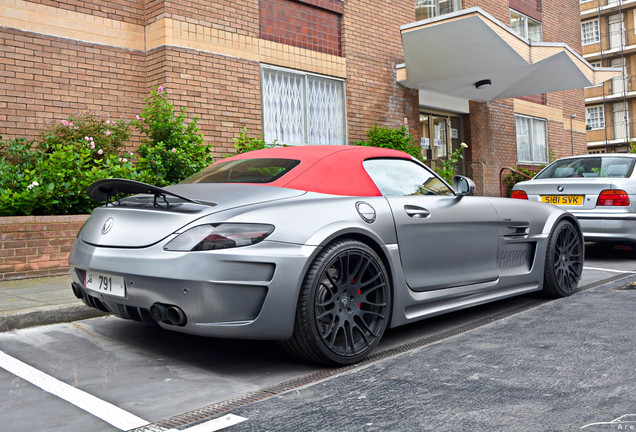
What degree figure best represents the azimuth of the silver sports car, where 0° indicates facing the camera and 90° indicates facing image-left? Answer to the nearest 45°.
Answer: approximately 225°

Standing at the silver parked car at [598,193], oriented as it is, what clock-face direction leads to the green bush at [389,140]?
The green bush is roughly at 9 o'clock from the silver parked car.

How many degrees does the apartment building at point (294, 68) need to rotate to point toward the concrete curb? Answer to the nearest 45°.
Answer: approximately 45° to its right

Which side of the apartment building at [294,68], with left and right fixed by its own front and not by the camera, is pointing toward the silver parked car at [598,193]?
front

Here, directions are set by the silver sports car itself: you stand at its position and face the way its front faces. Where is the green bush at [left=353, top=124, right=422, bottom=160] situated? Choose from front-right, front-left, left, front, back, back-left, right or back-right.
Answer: front-left

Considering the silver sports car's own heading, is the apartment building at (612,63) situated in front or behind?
in front

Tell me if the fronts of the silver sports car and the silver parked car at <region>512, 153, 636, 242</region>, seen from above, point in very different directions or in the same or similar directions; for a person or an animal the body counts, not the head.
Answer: same or similar directions

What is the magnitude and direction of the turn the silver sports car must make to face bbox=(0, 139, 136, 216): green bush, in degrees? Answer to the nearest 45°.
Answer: approximately 90° to its left

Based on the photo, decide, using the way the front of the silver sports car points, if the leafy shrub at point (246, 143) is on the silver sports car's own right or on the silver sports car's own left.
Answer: on the silver sports car's own left

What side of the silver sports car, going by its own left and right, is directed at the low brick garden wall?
left

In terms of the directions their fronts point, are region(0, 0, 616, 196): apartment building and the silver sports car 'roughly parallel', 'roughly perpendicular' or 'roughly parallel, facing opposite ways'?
roughly perpendicular

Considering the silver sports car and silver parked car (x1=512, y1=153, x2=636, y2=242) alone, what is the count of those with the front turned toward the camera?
0

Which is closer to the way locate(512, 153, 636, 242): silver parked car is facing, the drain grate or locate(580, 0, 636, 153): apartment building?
the apartment building

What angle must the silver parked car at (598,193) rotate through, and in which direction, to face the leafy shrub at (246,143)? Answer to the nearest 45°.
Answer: approximately 135° to its left

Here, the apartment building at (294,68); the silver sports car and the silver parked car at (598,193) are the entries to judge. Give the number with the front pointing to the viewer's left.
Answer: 0

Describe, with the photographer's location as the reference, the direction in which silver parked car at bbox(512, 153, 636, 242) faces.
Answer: facing away from the viewer and to the right of the viewer

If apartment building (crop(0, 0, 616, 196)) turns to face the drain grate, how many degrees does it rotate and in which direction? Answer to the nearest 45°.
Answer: approximately 45° to its right

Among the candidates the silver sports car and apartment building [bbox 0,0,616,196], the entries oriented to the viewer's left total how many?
0

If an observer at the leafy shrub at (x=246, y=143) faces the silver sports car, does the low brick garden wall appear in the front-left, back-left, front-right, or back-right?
front-right

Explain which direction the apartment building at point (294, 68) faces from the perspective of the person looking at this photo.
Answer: facing the viewer and to the right of the viewer
